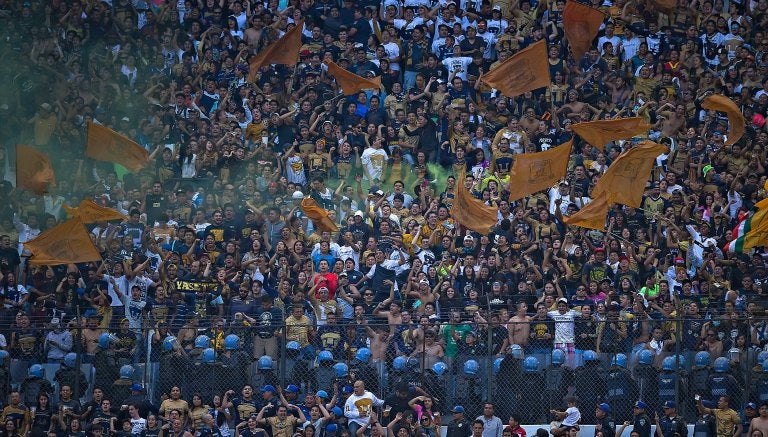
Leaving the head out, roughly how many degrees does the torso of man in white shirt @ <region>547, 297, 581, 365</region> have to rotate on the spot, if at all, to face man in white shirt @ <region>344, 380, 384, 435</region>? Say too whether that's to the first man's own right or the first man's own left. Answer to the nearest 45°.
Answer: approximately 90° to the first man's own right

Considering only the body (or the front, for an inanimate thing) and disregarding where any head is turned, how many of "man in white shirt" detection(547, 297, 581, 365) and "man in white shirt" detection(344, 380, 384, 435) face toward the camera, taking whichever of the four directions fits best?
2

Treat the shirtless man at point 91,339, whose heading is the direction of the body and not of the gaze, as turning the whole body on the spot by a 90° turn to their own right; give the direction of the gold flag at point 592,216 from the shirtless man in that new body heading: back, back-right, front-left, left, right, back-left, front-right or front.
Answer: back

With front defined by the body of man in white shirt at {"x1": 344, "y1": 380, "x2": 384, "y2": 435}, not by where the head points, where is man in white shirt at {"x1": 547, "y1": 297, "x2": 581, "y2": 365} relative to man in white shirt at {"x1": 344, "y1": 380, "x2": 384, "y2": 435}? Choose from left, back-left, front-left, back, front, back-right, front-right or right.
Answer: left

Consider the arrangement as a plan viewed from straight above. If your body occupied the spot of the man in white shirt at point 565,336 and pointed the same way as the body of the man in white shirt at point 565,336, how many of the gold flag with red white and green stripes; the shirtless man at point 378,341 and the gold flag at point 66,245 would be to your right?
2

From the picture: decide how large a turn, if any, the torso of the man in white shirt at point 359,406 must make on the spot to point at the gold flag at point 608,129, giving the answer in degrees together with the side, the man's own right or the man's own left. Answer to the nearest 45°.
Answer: approximately 135° to the man's own left

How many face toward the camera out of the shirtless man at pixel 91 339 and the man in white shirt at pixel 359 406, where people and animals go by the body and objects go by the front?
2

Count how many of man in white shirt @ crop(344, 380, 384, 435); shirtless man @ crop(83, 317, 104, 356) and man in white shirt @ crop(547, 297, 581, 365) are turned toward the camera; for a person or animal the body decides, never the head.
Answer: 3

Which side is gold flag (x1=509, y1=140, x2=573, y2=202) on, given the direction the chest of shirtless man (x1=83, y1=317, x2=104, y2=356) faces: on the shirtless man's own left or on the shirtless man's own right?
on the shirtless man's own left

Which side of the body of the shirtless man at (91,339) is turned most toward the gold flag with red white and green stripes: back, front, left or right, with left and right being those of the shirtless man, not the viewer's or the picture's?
left

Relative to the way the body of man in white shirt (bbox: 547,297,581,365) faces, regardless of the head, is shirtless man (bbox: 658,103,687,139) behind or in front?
behind
